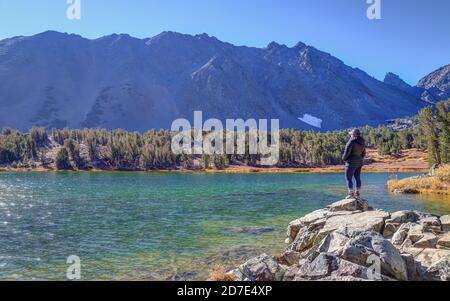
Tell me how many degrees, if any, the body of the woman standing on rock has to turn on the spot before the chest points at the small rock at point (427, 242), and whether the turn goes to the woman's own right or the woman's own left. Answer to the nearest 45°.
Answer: approximately 180°

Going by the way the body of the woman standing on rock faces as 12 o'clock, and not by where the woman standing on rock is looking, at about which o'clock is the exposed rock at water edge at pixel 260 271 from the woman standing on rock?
The exposed rock at water edge is roughly at 8 o'clock from the woman standing on rock.

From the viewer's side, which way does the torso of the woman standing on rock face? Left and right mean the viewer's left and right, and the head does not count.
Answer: facing away from the viewer and to the left of the viewer

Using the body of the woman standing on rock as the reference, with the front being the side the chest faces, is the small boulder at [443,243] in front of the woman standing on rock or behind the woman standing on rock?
behind
